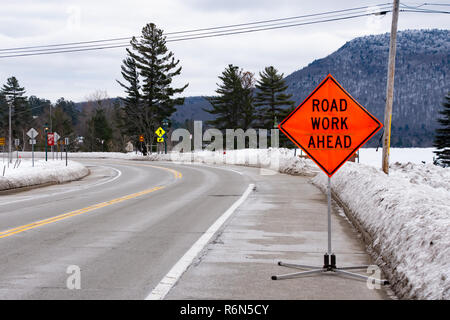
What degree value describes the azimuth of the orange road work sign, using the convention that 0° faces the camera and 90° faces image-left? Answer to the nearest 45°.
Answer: approximately 0°

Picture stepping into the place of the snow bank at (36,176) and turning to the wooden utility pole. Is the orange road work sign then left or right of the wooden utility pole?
right

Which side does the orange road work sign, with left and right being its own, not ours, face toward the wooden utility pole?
back

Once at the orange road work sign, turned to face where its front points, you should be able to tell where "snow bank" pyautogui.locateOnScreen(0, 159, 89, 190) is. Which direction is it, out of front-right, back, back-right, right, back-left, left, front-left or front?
back-right
